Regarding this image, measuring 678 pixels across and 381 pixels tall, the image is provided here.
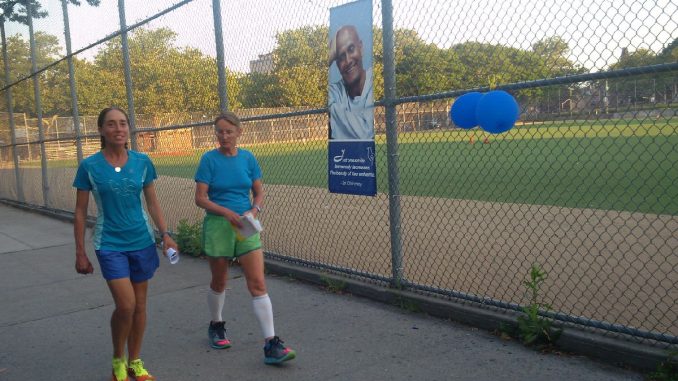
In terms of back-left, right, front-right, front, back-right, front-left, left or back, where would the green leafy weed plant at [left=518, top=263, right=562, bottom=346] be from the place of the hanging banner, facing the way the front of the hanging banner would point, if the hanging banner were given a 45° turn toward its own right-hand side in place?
back-left

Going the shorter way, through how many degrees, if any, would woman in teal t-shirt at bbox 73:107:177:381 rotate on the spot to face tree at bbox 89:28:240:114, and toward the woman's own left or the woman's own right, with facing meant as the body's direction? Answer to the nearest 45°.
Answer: approximately 180°

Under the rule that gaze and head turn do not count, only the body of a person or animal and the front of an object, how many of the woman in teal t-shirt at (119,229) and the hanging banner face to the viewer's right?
0

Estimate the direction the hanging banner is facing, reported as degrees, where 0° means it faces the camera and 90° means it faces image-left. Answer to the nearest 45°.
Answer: approximately 45°

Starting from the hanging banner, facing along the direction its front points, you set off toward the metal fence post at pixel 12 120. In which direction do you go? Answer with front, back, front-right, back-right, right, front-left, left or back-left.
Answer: right

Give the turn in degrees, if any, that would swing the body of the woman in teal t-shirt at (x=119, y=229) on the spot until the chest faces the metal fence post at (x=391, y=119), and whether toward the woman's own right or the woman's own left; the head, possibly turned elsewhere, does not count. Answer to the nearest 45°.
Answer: approximately 90° to the woman's own left

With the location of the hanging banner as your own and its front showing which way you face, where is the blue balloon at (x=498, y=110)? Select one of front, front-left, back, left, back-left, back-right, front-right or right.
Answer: left

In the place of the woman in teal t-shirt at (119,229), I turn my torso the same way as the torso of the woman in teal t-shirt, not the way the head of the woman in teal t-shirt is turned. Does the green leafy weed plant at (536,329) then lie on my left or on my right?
on my left
